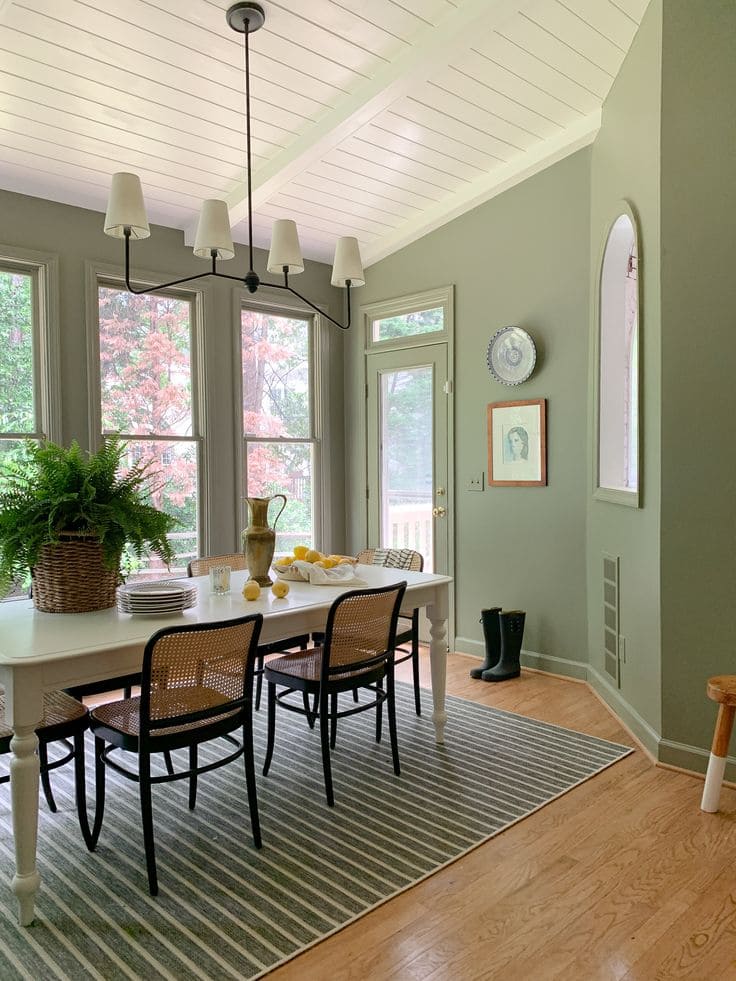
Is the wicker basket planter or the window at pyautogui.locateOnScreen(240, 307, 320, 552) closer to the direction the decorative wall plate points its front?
the wicker basket planter

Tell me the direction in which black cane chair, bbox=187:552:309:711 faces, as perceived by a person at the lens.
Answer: facing the viewer and to the right of the viewer

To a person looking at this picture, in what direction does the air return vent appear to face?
facing to the left of the viewer

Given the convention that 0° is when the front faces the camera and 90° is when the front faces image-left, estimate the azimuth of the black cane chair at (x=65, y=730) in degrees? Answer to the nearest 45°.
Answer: approximately 225°

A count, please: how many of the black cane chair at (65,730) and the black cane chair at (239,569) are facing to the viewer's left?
0

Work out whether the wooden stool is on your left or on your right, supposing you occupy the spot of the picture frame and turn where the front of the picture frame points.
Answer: on your left

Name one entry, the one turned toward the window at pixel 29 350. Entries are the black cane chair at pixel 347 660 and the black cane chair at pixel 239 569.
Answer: the black cane chair at pixel 347 660

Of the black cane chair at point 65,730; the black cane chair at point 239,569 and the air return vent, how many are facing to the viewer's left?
1

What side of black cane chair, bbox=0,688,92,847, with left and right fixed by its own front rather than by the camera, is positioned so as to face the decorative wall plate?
front

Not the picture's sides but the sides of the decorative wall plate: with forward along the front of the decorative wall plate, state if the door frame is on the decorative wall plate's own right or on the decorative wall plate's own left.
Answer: on the decorative wall plate's own right

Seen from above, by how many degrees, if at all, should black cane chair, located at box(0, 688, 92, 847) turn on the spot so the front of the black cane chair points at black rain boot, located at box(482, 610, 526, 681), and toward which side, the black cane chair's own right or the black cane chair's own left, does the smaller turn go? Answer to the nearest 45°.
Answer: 0° — it already faces it

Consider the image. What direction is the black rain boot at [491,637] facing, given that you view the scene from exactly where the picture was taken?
facing the viewer and to the left of the viewer

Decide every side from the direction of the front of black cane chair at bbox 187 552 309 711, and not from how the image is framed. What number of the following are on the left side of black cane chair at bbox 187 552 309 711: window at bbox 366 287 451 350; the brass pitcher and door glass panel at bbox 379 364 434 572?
2

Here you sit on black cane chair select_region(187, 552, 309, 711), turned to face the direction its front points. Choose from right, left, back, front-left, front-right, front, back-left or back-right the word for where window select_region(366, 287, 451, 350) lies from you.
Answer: left

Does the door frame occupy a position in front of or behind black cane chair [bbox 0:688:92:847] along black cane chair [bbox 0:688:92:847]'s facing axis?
in front
